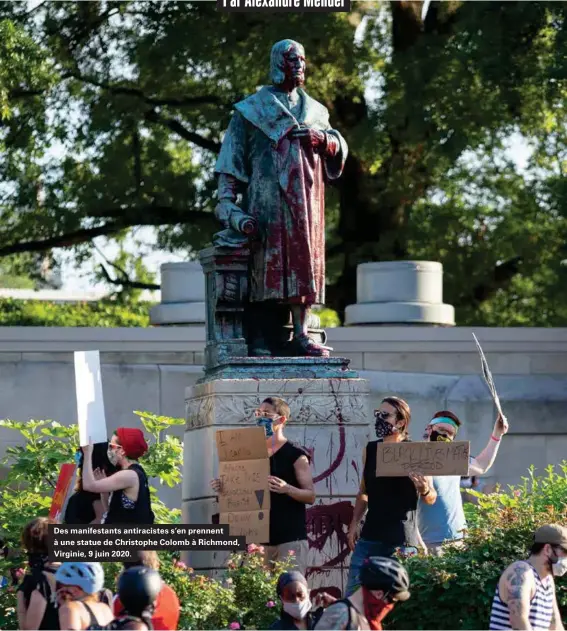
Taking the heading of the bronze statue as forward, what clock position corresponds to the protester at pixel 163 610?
The protester is roughly at 2 o'clock from the bronze statue.

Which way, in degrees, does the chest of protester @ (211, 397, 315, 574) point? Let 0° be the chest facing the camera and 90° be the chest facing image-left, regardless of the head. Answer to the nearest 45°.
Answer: approximately 45°

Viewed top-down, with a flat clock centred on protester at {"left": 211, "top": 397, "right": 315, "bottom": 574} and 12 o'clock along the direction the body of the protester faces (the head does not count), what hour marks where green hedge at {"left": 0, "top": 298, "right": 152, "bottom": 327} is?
The green hedge is roughly at 4 o'clock from the protester.

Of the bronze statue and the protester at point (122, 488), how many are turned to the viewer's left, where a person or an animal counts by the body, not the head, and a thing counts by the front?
1

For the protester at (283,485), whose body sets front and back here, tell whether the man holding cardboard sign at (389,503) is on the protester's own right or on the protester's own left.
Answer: on the protester's own left

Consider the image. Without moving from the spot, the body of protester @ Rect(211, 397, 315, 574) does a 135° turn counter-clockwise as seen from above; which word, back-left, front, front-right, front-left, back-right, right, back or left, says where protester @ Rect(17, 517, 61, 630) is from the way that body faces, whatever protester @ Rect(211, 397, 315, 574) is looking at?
back-right

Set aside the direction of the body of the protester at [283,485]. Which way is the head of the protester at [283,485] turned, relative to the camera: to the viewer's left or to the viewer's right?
to the viewer's left

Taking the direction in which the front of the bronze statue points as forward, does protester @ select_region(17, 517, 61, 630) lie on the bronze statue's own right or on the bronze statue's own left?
on the bronze statue's own right

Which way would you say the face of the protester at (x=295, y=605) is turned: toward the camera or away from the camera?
toward the camera

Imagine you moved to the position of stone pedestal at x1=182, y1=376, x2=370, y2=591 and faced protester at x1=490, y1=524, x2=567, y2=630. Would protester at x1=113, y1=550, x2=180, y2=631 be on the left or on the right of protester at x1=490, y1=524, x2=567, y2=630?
right

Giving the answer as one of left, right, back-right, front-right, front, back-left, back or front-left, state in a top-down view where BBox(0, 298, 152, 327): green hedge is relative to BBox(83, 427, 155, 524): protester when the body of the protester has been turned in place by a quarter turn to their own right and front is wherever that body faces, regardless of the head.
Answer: front

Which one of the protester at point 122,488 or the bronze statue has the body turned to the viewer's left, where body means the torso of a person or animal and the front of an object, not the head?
the protester

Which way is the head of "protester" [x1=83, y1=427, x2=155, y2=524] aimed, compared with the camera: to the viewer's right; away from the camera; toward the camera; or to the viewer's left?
to the viewer's left

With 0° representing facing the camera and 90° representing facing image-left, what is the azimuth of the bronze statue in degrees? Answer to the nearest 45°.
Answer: approximately 315°
